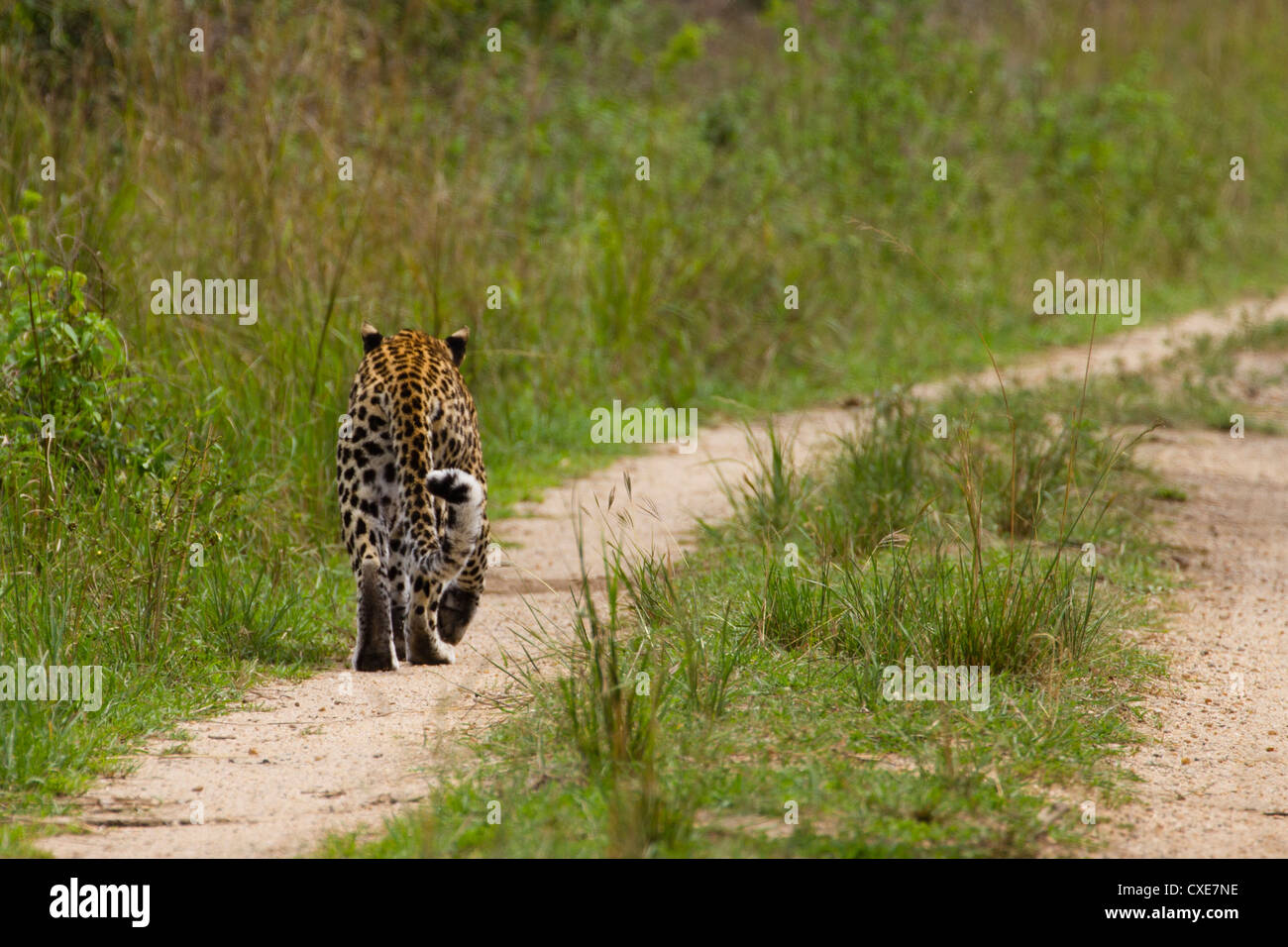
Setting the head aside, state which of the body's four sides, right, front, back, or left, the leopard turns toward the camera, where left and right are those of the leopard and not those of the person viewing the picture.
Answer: back
